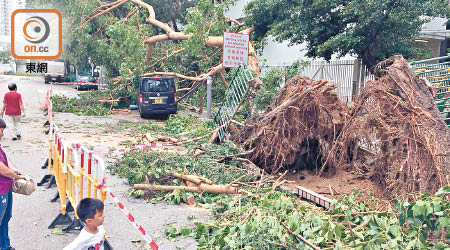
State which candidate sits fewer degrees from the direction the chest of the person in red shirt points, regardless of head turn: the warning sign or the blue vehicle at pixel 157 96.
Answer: the blue vehicle

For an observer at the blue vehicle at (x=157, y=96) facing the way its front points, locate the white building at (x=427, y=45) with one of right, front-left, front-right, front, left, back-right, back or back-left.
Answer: right

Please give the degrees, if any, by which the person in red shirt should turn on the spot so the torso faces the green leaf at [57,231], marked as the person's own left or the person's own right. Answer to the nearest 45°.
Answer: approximately 180°

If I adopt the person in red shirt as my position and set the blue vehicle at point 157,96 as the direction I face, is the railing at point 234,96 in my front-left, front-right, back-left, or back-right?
front-right

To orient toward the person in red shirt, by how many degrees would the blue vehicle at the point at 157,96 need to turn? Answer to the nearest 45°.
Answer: approximately 135° to its left

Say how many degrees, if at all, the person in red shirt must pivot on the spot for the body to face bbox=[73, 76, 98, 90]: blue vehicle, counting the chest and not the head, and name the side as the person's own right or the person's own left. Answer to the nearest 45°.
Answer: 0° — they already face it

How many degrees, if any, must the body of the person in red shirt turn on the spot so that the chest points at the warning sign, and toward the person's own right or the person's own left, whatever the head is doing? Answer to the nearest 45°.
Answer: approximately 90° to the person's own right

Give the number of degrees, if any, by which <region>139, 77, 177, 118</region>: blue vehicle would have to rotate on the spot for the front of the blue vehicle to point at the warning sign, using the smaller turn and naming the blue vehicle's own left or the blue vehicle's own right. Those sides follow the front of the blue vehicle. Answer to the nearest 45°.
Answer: approximately 135° to the blue vehicle's own right

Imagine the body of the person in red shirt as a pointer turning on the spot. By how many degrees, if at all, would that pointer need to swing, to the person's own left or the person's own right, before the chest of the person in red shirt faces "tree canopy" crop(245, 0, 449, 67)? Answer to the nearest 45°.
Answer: approximately 90° to the person's own right

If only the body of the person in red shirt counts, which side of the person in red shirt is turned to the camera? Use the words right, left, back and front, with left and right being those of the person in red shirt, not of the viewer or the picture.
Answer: back

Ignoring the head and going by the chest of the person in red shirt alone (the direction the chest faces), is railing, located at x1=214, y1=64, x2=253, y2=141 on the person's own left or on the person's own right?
on the person's own right

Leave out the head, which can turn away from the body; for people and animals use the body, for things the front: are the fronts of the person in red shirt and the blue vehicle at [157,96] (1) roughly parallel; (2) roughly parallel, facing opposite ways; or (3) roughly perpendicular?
roughly parallel
